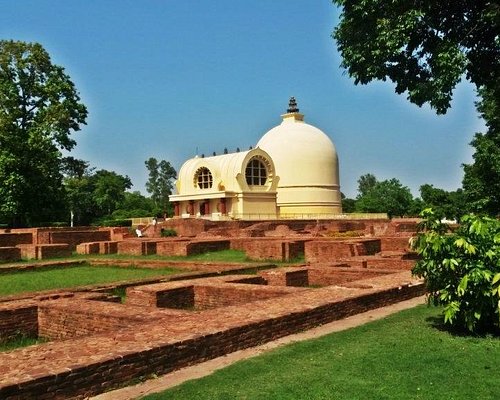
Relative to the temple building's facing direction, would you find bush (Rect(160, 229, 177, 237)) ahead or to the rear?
ahead

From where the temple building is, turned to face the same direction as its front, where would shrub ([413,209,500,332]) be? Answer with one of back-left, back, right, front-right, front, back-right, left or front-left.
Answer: front-left

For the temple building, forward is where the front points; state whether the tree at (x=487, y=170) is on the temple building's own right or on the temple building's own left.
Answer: on the temple building's own left

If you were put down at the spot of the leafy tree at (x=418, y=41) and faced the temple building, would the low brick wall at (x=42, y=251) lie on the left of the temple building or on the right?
left

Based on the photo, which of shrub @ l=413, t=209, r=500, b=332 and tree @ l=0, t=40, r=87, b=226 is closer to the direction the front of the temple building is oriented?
the tree

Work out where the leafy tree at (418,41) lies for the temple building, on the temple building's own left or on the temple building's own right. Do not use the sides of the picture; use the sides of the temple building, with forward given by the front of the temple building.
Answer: on the temple building's own left

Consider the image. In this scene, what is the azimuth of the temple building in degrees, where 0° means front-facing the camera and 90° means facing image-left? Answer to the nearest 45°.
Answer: approximately 45°

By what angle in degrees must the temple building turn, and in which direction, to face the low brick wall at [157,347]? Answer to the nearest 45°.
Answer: approximately 45° to its left
